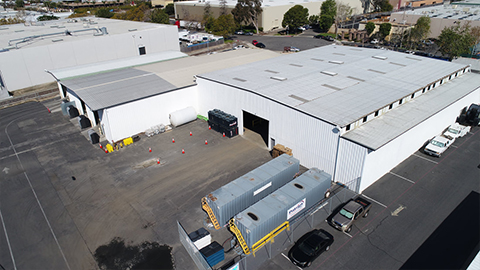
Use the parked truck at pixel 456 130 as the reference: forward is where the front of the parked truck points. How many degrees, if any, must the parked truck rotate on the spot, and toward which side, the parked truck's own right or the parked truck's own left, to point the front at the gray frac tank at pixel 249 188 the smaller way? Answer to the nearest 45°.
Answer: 0° — it already faces it

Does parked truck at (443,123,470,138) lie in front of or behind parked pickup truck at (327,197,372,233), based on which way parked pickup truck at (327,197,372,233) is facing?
behind

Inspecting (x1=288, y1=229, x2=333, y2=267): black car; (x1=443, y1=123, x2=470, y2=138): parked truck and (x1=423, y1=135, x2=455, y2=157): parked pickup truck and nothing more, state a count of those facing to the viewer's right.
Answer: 0

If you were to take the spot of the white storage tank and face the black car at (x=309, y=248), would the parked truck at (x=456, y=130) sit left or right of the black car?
left

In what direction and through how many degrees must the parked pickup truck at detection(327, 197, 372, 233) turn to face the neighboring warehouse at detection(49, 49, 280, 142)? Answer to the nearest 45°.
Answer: approximately 45° to its right
